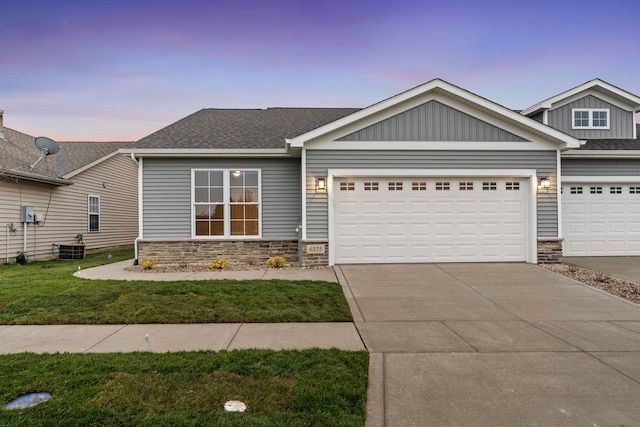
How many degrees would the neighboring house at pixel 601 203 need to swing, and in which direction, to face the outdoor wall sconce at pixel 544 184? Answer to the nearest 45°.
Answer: approximately 45° to its right

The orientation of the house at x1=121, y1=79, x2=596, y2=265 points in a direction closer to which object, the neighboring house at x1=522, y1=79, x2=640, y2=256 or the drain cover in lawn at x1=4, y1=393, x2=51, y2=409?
the drain cover in lawn

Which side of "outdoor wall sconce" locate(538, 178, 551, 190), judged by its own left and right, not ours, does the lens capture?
front

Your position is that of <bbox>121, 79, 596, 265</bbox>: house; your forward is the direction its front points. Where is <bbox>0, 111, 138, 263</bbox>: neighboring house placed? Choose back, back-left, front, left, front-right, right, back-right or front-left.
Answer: right

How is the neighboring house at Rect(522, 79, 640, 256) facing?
toward the camera

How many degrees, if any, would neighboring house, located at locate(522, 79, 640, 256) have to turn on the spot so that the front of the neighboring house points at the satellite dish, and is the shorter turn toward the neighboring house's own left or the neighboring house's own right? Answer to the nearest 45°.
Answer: approximately 45° to the neighboring house's own right

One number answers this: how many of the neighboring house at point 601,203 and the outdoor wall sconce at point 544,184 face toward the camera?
2

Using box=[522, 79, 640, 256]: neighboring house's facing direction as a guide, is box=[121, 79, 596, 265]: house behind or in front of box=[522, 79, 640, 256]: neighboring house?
in front

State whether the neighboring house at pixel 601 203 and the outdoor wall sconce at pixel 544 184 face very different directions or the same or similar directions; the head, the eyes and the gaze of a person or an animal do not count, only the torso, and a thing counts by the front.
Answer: same or similar directions

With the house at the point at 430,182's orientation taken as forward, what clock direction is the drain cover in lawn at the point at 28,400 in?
The drain cover in lawn is roughly at 1 o'clock from the house.

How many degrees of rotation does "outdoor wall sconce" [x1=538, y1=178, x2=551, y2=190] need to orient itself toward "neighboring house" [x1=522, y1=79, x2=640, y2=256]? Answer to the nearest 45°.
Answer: approximately 135° to its left

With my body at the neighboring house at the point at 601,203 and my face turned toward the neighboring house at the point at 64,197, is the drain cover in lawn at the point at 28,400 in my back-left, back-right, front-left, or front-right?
front-left

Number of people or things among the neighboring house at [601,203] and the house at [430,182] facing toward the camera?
2

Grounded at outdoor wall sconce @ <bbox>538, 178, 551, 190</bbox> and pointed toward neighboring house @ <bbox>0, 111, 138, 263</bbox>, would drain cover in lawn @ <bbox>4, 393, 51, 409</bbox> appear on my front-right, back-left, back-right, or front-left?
front-left

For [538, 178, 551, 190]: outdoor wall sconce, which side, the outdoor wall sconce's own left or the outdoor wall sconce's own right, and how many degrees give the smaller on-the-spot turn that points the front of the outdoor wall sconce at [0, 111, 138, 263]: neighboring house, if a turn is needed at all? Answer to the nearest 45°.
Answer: approximately 90° to the outdoor wall sconce's own right
